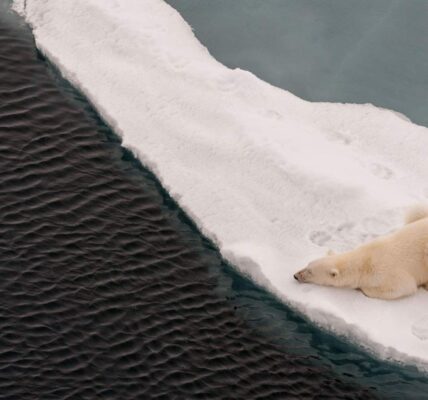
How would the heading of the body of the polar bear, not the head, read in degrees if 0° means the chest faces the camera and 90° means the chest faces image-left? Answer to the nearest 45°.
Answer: approximately 90°
